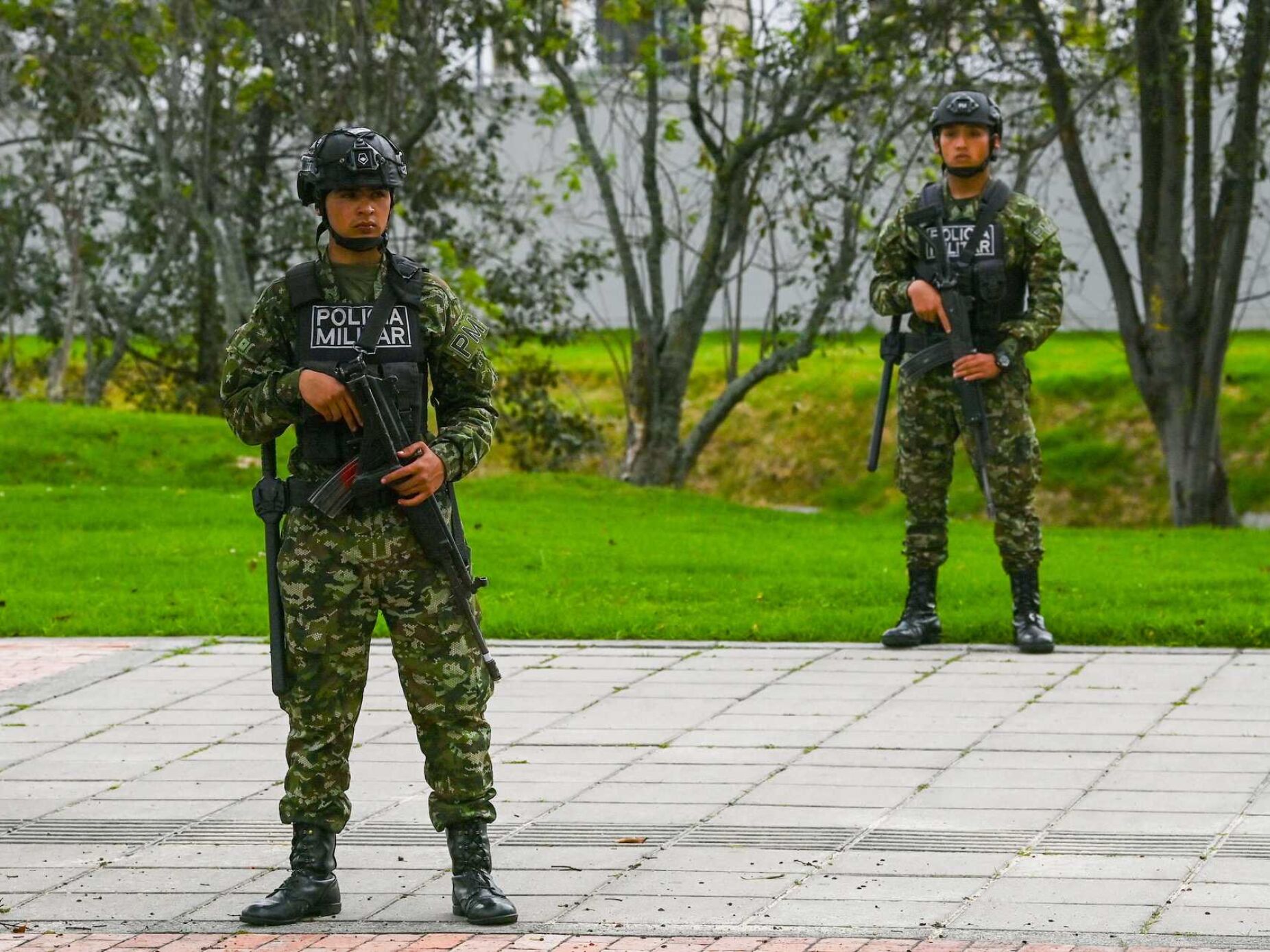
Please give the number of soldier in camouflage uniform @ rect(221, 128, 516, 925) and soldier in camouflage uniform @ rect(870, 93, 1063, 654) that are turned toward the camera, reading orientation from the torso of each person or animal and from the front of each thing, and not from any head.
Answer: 2

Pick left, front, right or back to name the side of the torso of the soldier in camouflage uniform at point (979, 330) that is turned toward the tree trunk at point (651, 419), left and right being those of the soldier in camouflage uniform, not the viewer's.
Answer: back

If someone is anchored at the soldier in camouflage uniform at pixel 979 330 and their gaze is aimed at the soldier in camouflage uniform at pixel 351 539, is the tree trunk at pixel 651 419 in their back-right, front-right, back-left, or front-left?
back-right

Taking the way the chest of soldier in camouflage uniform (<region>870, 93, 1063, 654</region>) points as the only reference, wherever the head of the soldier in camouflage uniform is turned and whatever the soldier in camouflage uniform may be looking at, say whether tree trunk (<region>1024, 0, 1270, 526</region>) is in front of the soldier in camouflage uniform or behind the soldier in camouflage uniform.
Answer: behind

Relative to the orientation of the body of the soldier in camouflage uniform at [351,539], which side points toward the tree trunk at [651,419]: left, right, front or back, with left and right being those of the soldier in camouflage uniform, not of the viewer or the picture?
back

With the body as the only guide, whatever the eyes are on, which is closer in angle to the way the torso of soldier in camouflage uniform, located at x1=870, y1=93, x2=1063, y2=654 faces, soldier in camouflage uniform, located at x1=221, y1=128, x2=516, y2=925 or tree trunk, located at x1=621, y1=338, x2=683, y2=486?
the soldier in camouflage uniform

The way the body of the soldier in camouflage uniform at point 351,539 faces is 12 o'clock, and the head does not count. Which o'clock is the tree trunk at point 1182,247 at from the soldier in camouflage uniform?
The tree trunk is roughly at 7 o'clock from the soldier in camouflage uniform.

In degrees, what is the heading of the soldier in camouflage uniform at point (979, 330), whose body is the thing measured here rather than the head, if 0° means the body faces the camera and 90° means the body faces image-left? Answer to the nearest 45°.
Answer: approximately 0°

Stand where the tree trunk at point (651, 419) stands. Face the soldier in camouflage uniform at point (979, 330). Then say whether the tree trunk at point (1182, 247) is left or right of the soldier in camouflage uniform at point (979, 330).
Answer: left

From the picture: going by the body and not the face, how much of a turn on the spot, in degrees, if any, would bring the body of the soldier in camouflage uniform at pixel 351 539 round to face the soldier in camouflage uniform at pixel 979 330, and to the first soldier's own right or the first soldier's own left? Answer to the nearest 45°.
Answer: approximately 135° to the first soldier's own left
